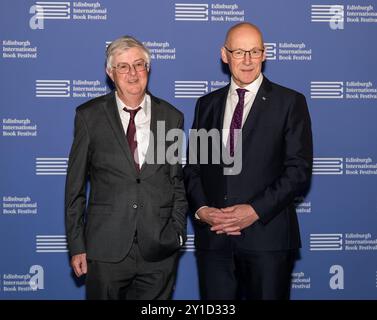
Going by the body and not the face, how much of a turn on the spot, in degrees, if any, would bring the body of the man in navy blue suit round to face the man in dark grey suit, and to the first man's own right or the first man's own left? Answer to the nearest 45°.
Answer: approximately 45° to the first man's own right

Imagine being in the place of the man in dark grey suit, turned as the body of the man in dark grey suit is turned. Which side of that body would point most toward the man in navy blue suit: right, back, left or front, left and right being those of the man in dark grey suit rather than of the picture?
left

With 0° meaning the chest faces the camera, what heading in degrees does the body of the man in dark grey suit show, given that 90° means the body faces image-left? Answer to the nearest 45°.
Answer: approximately 0°

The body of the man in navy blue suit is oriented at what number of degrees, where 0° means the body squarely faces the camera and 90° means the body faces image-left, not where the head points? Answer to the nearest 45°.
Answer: approximately 45°
